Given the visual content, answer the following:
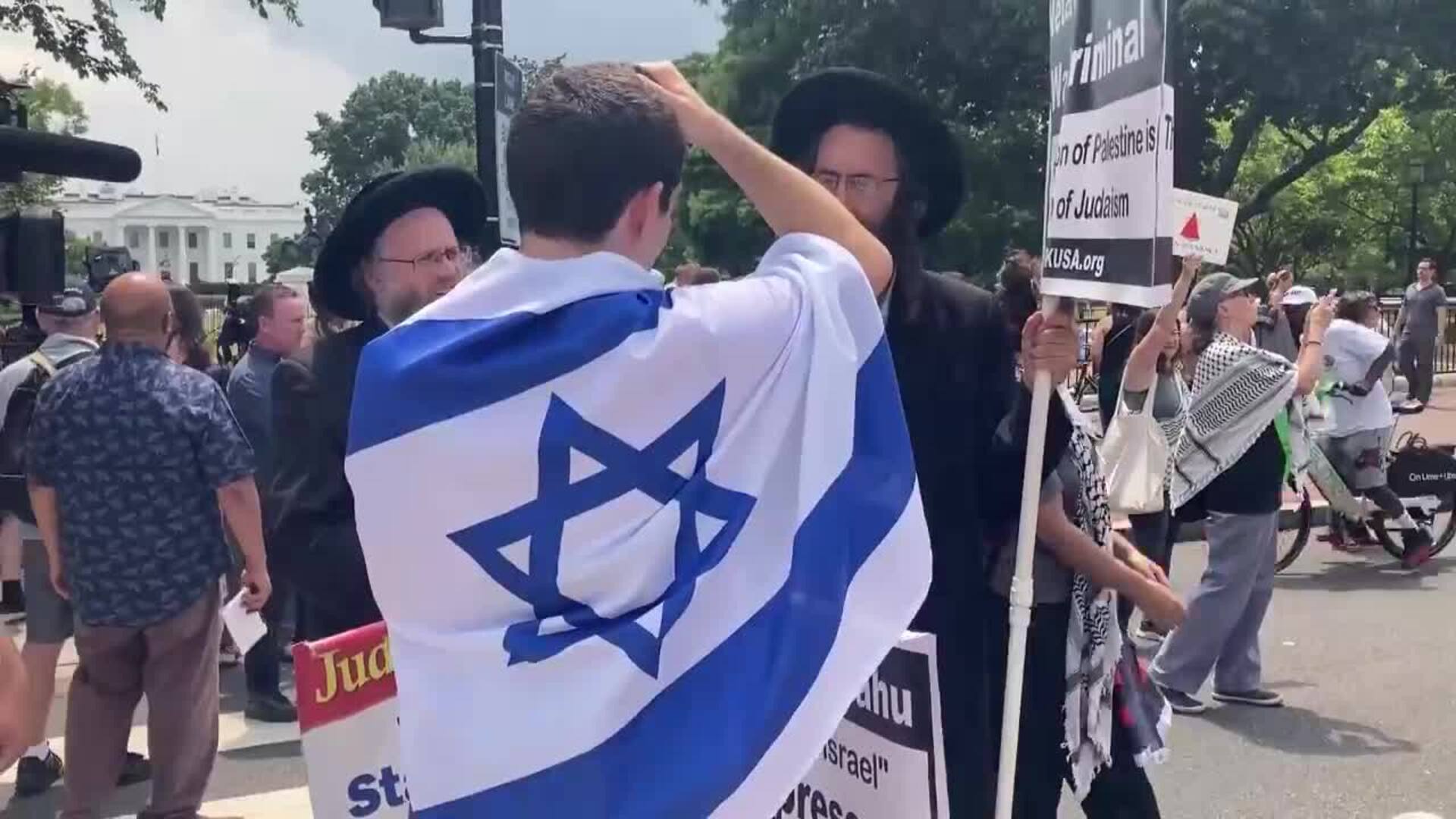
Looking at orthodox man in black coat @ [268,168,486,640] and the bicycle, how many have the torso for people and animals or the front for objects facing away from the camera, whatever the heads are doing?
0

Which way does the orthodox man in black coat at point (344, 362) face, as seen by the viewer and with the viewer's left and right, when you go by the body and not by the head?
facing the viewer and to the right of the viewer

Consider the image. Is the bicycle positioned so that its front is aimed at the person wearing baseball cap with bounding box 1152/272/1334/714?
no

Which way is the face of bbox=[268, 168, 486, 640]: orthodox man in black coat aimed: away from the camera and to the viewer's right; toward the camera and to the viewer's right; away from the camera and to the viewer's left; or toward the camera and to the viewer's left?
toward the camera and to the viewer's right

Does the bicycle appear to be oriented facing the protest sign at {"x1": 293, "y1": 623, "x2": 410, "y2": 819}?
no

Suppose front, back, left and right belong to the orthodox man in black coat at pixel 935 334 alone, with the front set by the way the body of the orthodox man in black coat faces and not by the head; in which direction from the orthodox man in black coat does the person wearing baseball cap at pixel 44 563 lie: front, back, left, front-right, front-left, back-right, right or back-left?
right

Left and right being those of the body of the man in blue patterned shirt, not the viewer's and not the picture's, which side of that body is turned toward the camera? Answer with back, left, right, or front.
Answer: back

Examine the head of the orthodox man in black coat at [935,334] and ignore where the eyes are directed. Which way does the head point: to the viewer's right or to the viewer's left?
to the viewer's left

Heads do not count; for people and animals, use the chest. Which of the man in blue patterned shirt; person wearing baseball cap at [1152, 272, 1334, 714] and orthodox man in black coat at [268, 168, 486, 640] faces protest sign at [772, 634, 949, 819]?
the orthodox man in black coat

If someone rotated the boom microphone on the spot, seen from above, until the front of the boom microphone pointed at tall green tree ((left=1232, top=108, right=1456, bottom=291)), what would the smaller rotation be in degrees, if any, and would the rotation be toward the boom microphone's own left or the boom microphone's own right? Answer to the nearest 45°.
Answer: approximately 45° to the boom microphone's own left

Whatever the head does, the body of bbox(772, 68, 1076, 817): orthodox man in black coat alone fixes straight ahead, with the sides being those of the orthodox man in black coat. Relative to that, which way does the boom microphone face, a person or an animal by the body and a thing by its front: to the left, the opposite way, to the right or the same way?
the opposite way

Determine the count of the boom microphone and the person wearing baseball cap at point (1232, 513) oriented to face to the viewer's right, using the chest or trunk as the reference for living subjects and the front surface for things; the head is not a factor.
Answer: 2

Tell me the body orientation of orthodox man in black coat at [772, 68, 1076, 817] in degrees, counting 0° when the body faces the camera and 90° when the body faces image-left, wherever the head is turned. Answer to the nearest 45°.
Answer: approximately 45°

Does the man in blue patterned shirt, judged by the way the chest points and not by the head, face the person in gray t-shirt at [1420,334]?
no
